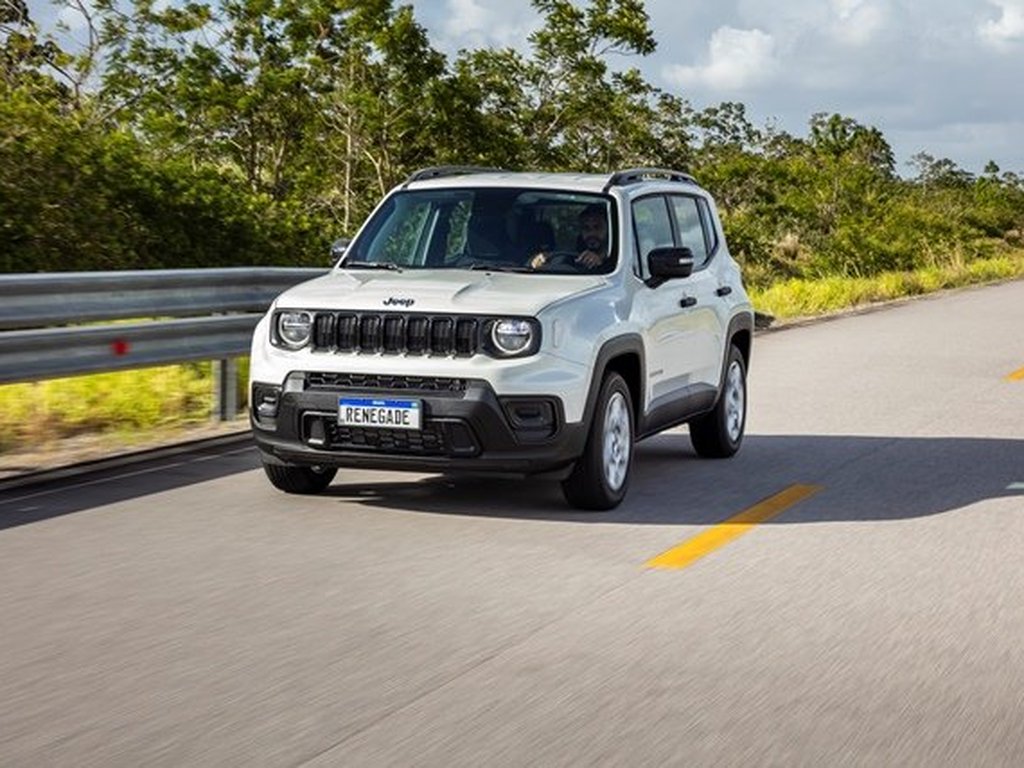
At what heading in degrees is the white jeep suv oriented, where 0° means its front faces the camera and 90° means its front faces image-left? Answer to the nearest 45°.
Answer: approximately 45°

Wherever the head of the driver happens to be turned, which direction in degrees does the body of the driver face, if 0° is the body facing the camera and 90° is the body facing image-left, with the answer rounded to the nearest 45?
approximately 45°

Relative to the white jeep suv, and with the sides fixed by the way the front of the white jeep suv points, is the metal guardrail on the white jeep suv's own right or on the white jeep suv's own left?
on the white jeep suv's own right
